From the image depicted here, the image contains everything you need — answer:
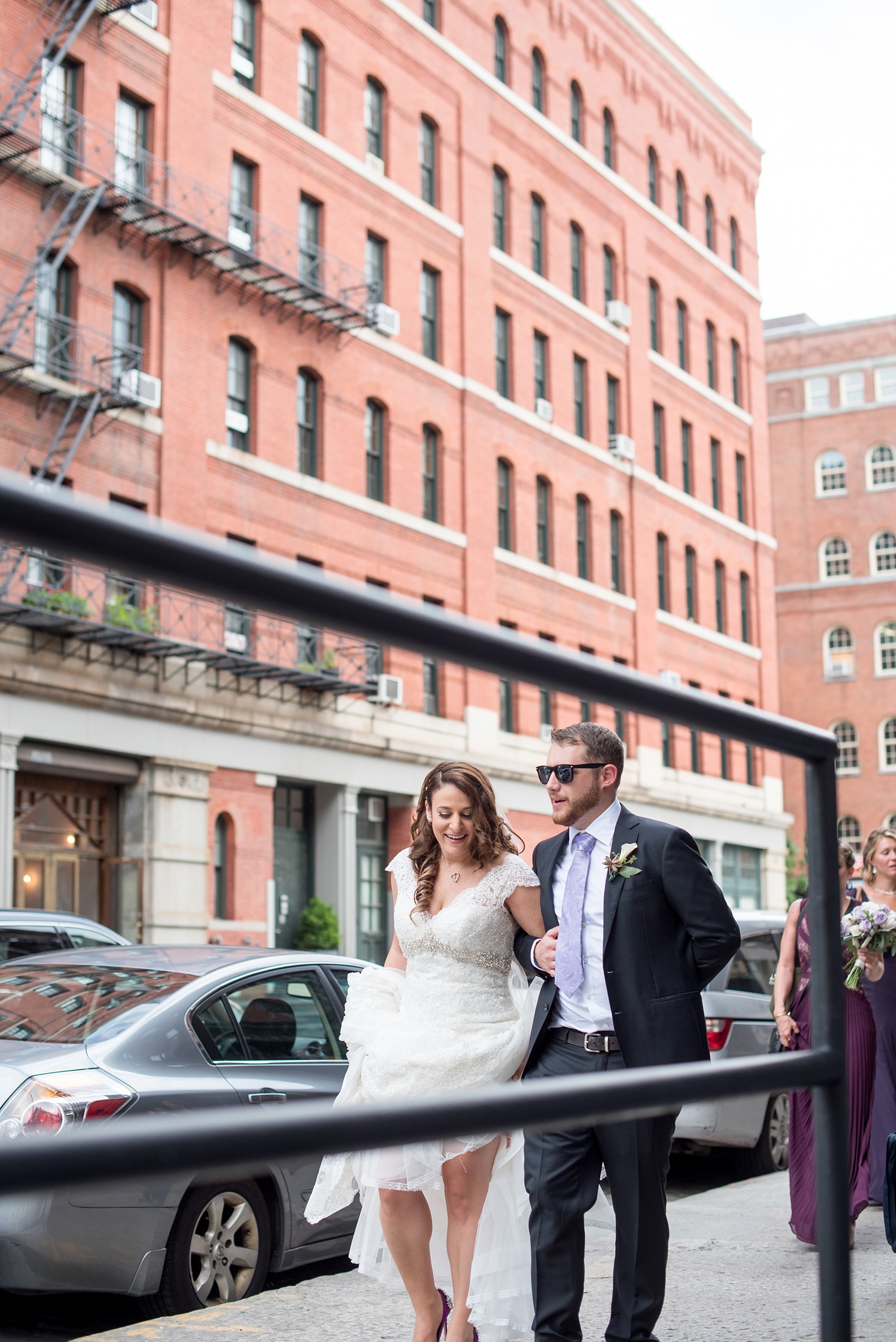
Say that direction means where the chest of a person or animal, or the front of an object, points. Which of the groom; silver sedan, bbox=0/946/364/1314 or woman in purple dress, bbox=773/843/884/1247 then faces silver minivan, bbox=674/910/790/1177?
silver sedan, bbox=0/946/364/1314

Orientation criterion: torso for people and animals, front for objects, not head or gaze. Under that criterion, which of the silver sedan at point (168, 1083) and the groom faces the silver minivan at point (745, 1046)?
the silver sedan at point (168, 1083)

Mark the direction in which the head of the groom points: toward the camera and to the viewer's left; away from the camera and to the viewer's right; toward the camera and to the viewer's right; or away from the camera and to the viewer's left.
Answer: toward the camera and to the viewer's left

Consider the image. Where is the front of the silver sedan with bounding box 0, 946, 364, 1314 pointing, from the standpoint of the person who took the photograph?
facing away from the viewer and to the right of the viewer

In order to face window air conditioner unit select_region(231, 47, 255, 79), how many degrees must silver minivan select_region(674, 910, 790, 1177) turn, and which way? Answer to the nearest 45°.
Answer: approximately 90° to its left

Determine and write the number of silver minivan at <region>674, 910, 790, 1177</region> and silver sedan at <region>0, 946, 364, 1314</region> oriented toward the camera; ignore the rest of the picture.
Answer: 0

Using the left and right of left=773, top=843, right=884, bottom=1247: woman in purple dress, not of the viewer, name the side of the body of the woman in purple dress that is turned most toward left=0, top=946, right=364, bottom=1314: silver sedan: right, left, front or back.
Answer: right

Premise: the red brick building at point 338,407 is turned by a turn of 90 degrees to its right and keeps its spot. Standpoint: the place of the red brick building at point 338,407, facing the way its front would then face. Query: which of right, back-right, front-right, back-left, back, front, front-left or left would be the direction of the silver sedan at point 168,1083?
front-left

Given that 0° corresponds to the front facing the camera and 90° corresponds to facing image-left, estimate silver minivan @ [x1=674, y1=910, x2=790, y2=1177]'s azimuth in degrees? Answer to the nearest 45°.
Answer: approximately 225°

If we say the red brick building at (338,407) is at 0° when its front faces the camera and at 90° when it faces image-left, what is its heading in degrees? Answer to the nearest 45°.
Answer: approximately 315°

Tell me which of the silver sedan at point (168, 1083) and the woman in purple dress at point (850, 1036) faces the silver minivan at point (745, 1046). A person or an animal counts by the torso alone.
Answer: the silver sedan at point (168, 1083)
